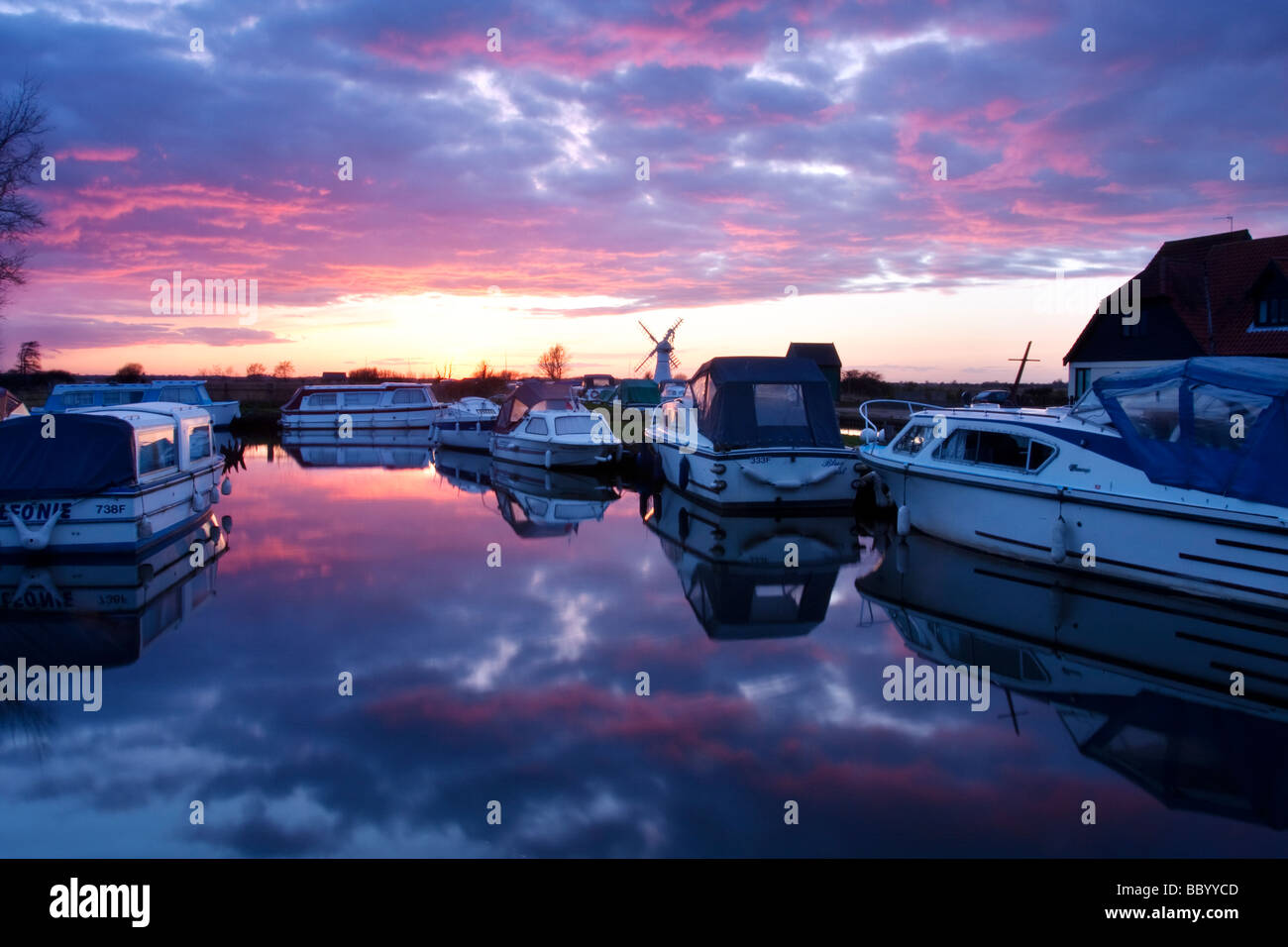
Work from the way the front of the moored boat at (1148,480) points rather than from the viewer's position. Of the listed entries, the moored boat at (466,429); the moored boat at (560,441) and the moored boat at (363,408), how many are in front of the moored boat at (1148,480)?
3

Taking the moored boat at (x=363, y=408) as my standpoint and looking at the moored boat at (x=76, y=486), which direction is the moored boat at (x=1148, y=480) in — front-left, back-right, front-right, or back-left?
front-left

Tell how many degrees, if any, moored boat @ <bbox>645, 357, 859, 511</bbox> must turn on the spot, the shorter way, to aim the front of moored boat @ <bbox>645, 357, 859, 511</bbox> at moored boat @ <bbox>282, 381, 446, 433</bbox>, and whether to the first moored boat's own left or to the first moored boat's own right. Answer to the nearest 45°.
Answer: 0° — it already faces it

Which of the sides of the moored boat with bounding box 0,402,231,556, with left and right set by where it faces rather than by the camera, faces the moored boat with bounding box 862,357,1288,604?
right

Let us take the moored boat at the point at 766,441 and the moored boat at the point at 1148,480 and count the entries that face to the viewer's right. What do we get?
0

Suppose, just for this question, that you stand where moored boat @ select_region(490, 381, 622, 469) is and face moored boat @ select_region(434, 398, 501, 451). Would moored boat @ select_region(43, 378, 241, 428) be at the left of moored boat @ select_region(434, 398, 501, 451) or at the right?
left

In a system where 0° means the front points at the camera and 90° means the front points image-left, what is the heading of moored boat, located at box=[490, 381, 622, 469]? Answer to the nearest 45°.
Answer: approximately 315°

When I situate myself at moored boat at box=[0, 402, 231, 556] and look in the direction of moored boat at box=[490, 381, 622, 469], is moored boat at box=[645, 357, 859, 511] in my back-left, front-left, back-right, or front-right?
front-right
